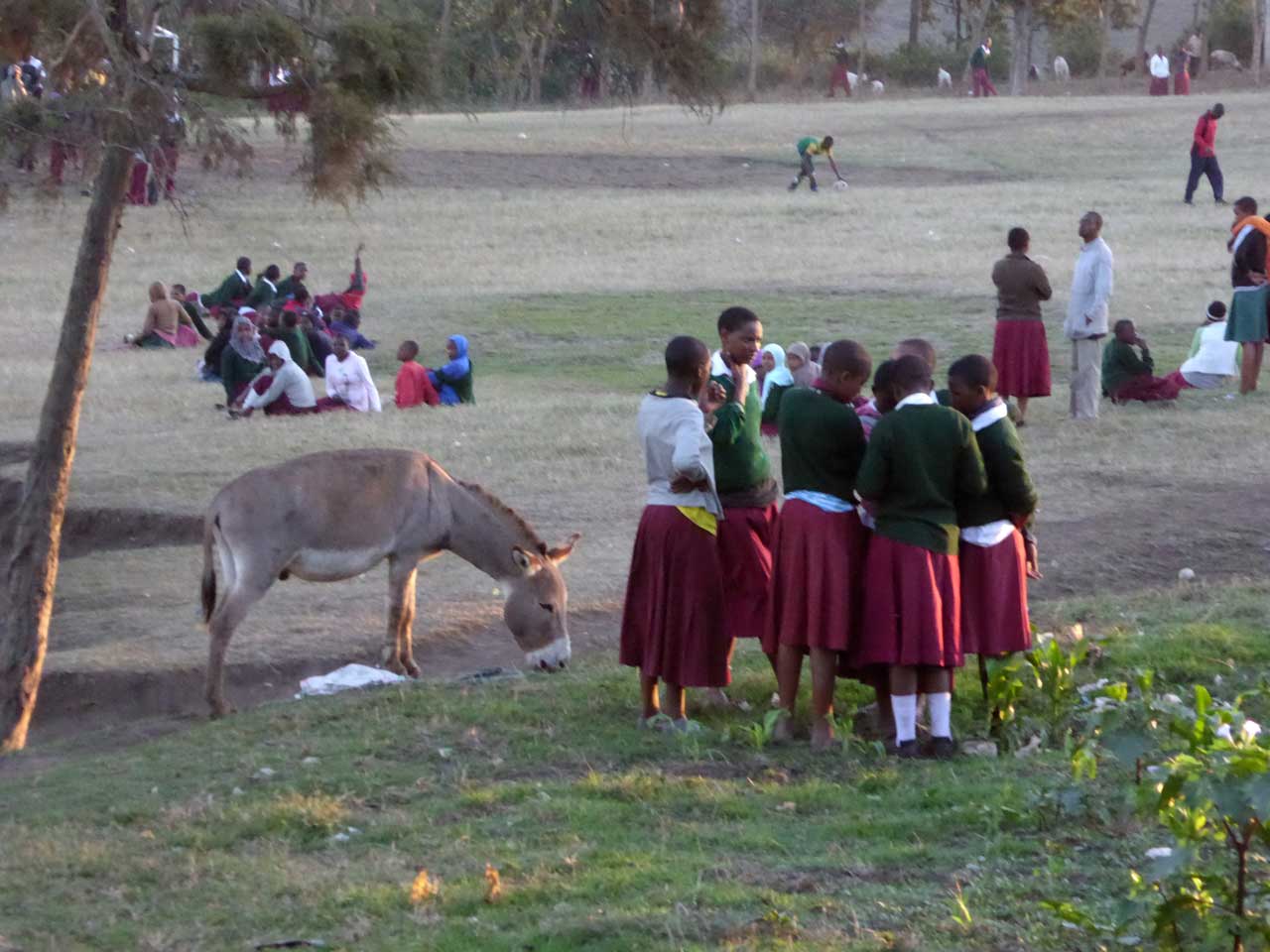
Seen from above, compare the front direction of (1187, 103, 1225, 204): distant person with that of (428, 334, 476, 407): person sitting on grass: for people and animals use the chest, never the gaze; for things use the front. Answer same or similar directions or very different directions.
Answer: very different directions

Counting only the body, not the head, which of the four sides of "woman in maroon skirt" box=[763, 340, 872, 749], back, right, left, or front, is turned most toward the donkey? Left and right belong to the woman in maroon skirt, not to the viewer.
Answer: left

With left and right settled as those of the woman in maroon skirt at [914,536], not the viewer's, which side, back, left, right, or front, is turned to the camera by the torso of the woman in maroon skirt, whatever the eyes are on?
back

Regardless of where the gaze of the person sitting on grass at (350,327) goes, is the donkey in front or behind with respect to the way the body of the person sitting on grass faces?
in front

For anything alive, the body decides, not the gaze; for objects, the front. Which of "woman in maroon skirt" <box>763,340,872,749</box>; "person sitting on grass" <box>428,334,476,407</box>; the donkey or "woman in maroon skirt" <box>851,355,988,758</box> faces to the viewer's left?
the person sitting on grass

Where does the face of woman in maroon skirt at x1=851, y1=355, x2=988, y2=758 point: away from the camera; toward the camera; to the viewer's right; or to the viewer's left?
away from the camera

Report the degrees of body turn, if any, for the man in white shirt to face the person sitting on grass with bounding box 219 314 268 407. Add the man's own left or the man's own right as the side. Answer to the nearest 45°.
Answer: approximately 45° to the man's own right

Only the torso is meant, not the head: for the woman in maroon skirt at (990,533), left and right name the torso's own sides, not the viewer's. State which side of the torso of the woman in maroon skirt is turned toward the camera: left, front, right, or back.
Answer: left

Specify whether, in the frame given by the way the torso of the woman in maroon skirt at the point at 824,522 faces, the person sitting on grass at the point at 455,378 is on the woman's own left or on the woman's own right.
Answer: on the woman's own left

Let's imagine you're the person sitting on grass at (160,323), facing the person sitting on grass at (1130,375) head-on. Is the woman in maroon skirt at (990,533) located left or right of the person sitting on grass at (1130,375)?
right

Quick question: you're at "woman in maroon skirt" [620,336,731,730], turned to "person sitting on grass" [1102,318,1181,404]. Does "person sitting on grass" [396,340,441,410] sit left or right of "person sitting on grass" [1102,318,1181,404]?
left

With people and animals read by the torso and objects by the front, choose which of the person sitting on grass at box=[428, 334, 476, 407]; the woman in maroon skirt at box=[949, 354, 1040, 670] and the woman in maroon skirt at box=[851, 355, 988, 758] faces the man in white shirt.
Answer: the woman in maroon skirt at box=[851, 355, 988, 758]

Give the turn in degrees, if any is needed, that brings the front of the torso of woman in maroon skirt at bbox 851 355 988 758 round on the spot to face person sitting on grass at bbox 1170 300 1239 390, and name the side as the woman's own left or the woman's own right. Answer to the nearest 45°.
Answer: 0° — they already face them

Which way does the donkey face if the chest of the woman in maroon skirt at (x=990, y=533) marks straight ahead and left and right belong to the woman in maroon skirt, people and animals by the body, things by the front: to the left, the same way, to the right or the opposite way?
the opposite way

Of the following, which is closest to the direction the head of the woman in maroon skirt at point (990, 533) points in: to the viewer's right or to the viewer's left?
to the viewer's left

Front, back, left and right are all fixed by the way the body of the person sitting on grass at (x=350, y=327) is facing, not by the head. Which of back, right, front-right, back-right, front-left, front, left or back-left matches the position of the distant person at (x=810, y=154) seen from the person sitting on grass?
left

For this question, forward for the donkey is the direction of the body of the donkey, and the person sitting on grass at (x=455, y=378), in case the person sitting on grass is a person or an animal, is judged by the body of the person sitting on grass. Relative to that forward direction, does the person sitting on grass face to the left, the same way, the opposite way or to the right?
the opposite way

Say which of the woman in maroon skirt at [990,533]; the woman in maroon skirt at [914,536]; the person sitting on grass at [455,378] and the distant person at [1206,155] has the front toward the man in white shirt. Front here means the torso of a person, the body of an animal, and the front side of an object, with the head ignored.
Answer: the woman in maroon skirt at [914,536]
